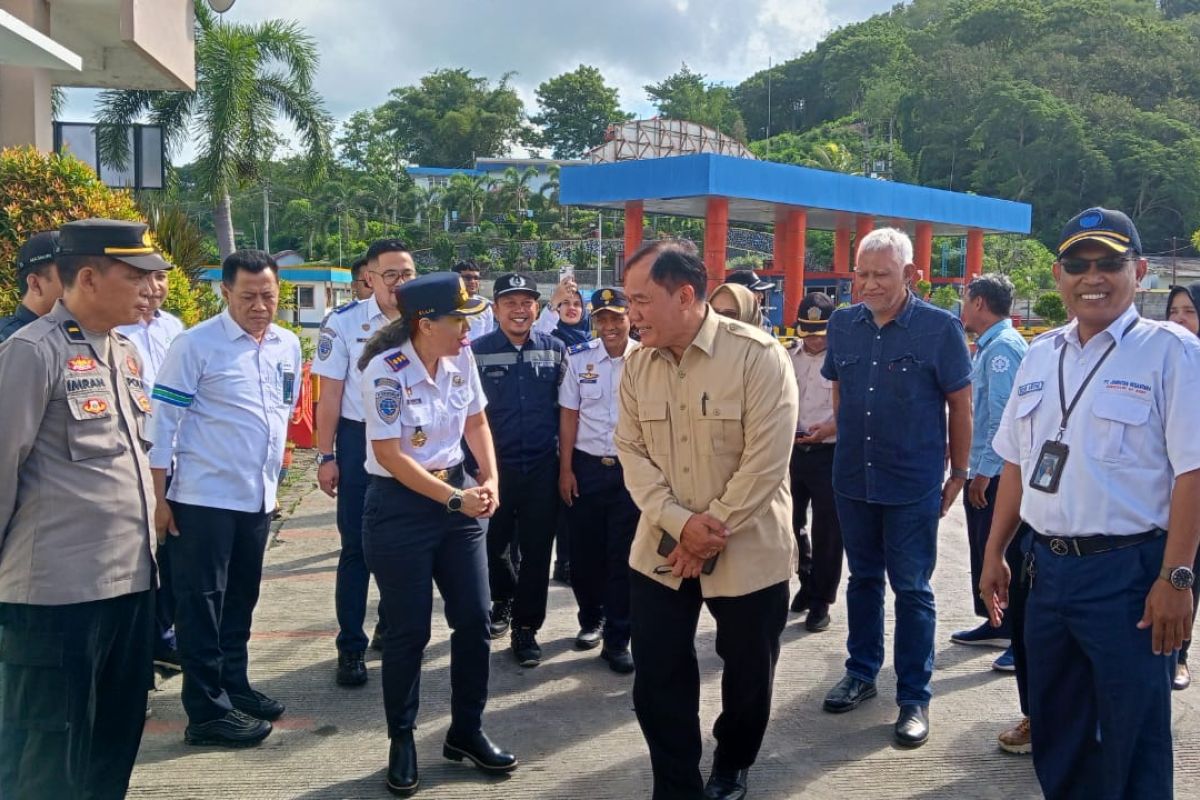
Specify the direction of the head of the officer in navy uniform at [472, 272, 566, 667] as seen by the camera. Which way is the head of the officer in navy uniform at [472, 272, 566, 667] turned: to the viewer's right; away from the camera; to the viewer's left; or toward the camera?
toward the camera

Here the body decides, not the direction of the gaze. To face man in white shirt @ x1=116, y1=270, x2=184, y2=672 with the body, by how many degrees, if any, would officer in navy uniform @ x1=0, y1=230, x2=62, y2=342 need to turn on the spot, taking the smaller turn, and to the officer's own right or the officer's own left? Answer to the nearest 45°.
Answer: approximately 45° to the officer's own left

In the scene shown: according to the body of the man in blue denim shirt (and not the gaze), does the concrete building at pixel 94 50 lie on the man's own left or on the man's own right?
on the man's own right

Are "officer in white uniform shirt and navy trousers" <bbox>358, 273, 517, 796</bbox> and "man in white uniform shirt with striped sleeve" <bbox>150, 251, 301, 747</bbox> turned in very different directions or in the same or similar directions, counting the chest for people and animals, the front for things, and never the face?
same or similar directions

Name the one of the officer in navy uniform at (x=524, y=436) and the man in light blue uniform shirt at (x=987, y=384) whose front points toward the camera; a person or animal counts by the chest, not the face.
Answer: the officer in navy uniform

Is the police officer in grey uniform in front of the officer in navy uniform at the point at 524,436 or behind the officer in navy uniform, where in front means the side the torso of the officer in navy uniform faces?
in front

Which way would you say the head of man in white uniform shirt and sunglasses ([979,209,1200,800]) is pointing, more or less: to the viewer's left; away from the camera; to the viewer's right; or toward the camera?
toward the camera

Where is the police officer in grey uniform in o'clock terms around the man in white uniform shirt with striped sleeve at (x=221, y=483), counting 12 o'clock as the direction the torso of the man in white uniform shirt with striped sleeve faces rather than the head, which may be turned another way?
The police officer in grey uniform is roughly at 2 o'clock from the man in white uniform shirt with striped sleeve.

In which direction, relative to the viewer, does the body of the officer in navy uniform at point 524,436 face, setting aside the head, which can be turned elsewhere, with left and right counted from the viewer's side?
facing the viewer
